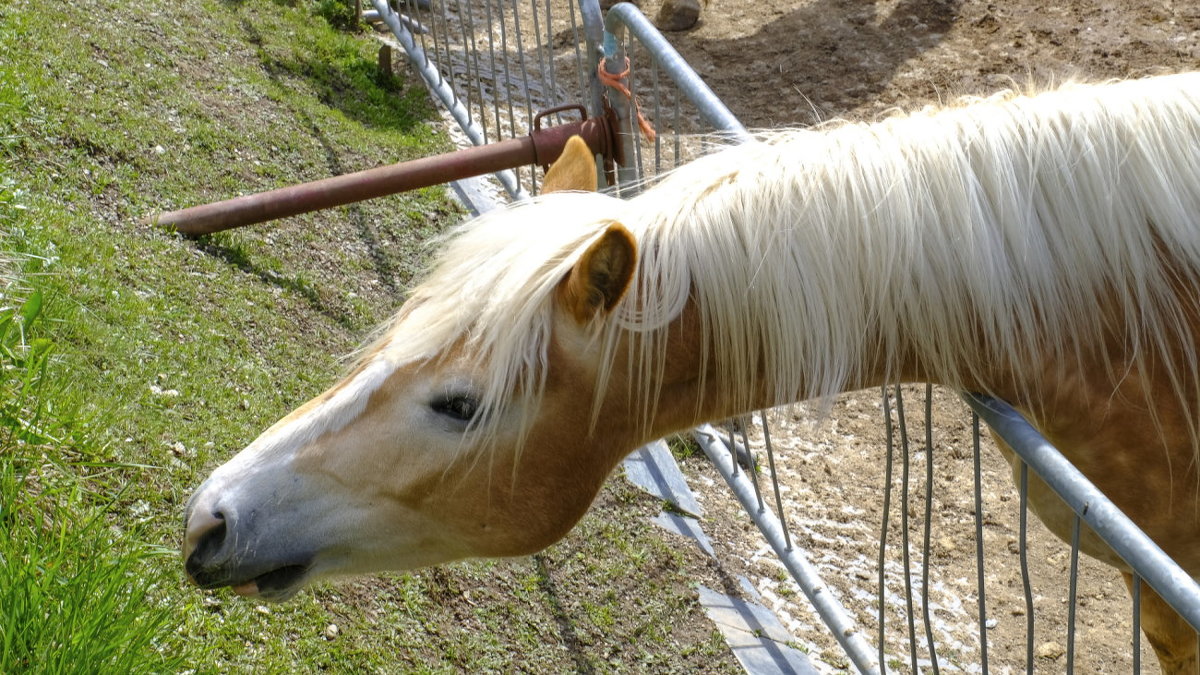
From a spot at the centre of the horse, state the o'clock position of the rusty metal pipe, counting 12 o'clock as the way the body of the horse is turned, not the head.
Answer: The rusty metal pipe is roughly at 2 o'clock from the horse.

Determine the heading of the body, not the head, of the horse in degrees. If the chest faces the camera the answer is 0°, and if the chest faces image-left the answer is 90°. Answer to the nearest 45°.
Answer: approximately 90°

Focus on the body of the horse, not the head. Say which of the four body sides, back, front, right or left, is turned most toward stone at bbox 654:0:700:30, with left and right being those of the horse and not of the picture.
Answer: right
